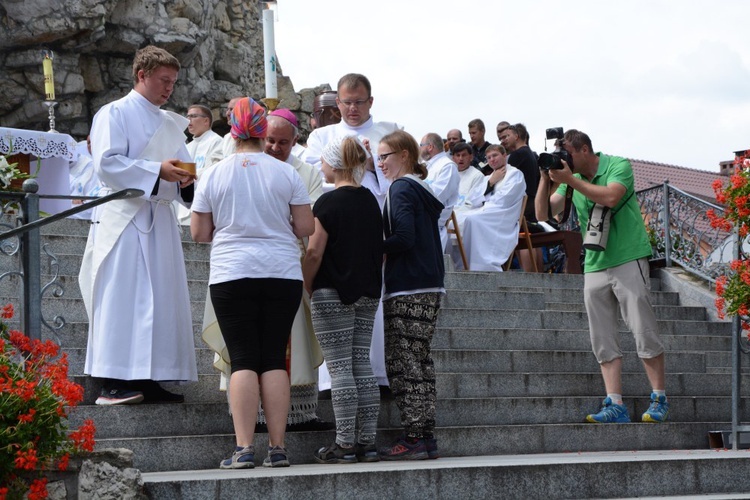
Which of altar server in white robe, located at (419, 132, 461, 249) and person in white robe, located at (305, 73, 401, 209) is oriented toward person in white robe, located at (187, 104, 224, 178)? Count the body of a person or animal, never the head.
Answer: the altar server in white robe

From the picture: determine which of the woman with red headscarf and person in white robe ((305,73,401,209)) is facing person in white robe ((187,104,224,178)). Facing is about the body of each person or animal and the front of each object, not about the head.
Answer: the woman with red headscarf

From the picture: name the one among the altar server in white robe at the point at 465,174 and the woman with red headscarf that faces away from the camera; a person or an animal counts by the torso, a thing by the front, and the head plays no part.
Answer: the woman with red headscarf

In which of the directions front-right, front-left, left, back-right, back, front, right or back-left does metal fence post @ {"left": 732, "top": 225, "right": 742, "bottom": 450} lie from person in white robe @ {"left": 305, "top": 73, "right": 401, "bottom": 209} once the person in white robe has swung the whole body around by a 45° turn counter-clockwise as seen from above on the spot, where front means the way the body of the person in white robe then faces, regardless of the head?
front-left

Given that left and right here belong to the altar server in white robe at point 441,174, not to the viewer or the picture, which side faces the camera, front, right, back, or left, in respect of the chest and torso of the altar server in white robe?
left

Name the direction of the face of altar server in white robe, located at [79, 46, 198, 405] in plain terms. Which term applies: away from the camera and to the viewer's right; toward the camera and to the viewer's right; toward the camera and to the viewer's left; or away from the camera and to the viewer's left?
toward the camera and to the viewer's right

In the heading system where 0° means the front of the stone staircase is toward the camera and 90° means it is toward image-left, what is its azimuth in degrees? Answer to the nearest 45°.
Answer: approximately 0°

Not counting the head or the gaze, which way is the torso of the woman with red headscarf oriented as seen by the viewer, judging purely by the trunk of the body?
away from the camera

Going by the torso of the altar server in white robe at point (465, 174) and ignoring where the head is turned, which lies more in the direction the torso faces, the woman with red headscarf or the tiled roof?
the woman with red headscarf

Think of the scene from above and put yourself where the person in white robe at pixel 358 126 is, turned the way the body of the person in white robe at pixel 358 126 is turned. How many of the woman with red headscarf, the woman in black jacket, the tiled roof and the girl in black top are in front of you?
3

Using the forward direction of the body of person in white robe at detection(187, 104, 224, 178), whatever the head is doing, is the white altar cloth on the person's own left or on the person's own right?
on the person's own right
